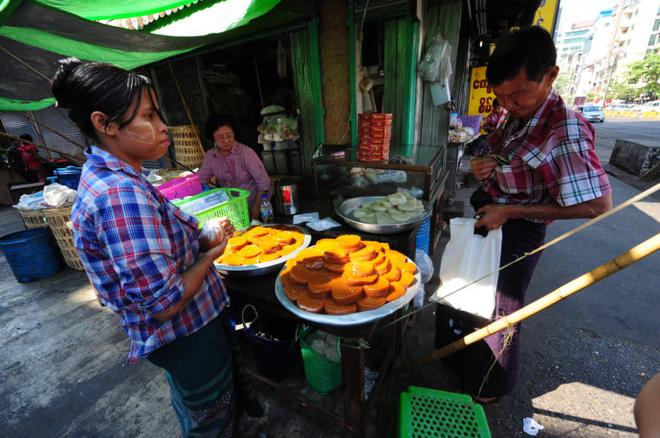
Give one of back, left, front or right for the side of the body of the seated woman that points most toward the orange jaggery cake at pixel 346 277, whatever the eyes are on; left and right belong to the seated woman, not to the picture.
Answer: front

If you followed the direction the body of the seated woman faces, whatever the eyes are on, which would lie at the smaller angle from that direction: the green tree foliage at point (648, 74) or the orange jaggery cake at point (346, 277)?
the orange jaggery cake

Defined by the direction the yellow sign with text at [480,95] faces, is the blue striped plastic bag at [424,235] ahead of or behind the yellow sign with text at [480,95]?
ahead

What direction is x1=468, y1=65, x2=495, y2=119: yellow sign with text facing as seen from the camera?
toward the camera

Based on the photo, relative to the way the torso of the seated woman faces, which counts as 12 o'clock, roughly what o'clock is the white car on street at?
The white car on street is roughly at 8 o'clock from the seated woman.

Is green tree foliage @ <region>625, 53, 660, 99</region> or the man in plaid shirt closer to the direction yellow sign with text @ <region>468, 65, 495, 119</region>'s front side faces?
the man in plaid shirt

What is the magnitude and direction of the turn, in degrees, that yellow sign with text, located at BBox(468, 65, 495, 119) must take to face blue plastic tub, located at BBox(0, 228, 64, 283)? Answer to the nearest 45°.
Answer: approximately 45° to its right

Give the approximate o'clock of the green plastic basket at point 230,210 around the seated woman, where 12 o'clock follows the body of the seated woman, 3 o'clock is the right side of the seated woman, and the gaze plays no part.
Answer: The green plastic basket is roughly at 12 o'clock from the seated woman.

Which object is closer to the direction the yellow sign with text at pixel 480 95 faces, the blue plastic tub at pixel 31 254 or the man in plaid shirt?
the man in plaid shirt

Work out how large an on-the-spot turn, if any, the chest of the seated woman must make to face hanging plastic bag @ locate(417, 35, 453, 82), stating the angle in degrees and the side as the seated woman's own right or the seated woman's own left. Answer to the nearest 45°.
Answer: approximately 90° to the seated woman's own left

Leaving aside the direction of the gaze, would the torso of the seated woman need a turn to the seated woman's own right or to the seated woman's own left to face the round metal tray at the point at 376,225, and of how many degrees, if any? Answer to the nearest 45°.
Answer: approximately 45° to the seated woman's own left

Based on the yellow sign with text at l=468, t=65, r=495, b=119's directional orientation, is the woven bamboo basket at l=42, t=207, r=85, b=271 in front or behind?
in front

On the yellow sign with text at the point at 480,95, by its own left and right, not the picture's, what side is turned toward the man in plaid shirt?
front

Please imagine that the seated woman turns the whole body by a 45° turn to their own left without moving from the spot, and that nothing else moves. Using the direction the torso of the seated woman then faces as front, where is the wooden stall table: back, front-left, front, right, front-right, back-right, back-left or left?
front-right
